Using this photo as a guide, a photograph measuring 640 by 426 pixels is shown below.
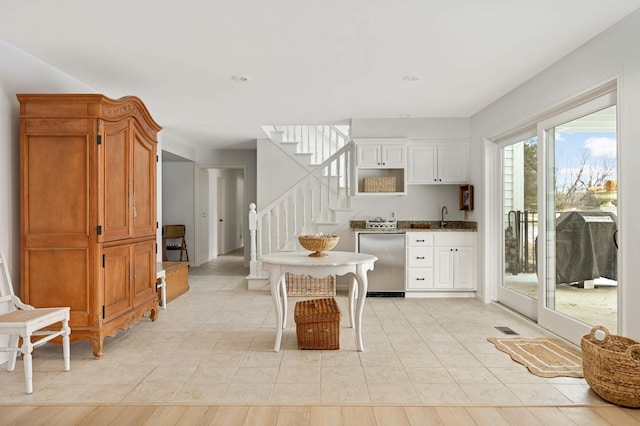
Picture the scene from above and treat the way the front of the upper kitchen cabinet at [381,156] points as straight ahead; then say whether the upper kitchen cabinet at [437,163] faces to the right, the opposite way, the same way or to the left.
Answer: the same way

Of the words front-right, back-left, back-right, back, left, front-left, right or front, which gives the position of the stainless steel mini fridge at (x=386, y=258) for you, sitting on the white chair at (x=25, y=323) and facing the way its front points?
front-left

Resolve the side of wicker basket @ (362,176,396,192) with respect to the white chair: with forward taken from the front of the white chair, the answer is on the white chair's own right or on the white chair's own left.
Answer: on the white chair's own left

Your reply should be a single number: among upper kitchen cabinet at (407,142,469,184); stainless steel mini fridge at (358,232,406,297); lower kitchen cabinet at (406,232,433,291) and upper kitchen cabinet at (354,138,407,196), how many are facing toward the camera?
4

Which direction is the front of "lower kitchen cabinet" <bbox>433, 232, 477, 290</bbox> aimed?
toward the camera

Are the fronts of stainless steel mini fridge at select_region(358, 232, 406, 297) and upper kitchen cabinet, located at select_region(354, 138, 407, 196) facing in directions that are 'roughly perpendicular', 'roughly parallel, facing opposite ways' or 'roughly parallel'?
roughly parallel

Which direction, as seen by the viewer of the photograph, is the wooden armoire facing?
facing the viewer and to the right of the viewer

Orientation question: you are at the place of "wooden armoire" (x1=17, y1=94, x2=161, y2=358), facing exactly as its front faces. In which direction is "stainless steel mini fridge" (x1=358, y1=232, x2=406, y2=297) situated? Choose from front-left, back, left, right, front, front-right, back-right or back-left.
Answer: front-left

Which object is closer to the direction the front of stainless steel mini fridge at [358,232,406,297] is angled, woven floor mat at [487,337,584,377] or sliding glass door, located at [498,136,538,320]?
the woven floor mat

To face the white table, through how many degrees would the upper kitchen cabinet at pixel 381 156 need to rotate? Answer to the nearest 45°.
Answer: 0° — it already faces it

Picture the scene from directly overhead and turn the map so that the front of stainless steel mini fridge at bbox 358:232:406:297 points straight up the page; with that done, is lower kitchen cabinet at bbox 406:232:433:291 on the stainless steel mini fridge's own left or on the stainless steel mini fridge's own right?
on the stainless steel mini fridge's own left

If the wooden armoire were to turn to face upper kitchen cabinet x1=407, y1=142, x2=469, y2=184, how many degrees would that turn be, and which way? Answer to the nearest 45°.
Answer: approximately 45° to its left

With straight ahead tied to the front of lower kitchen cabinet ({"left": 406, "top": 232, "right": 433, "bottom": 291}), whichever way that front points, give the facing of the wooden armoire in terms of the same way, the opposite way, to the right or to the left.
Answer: to the left

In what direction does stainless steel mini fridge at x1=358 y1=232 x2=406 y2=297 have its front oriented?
toward the camera

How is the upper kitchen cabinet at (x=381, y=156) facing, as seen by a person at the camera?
facing the viewer
